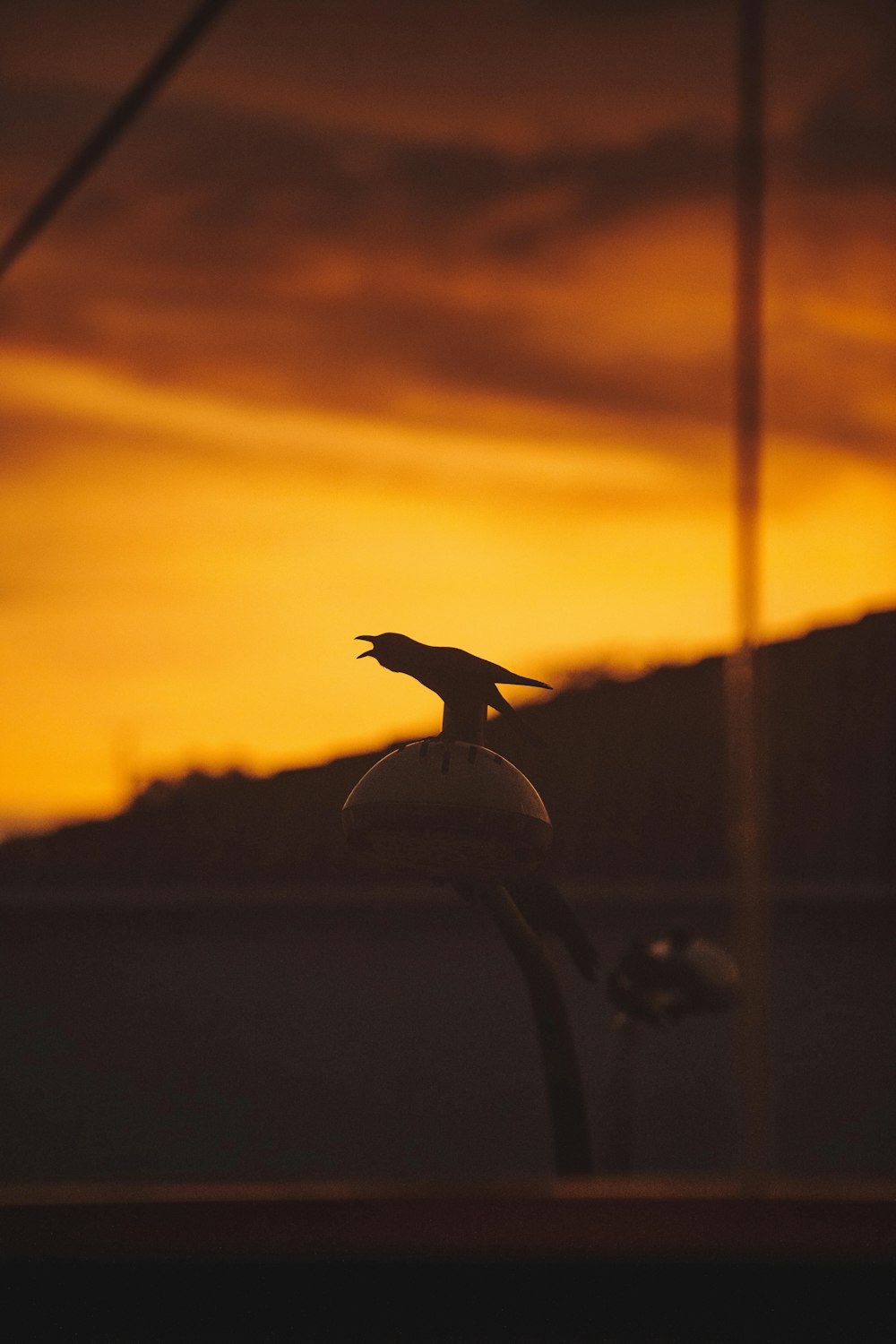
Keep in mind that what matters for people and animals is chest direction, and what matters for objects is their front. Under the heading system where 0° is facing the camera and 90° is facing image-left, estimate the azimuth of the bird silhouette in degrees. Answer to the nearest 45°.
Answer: approximately 90°
